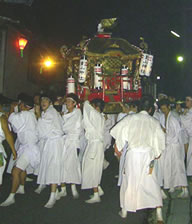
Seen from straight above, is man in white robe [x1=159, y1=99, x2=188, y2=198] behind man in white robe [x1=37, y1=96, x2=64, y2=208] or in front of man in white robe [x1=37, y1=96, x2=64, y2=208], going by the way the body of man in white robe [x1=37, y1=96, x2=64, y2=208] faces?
behind

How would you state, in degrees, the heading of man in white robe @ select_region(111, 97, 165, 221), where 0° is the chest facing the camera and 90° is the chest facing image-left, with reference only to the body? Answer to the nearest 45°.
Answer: approximately 180°

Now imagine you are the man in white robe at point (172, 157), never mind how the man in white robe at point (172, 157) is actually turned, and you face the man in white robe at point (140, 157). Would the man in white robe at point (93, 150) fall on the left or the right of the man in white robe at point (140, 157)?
right

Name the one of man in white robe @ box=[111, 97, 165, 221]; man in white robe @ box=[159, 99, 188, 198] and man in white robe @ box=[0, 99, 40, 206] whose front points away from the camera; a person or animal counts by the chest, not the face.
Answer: man in white robe @ box=[111, 97, 165, 221]

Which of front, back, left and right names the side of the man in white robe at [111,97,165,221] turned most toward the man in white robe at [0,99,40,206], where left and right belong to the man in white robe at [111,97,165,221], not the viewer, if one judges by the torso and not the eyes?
left

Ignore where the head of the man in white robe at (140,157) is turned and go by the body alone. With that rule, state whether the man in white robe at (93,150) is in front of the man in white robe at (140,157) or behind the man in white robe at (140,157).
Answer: in front
